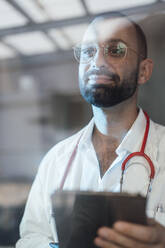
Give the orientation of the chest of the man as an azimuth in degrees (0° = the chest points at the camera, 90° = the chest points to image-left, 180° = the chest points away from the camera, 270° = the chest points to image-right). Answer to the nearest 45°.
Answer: approximately 45°
